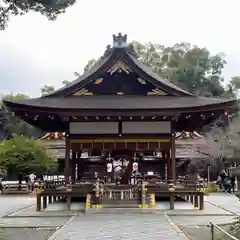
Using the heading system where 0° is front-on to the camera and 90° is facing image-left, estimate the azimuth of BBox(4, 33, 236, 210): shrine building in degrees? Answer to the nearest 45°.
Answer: approximately 0°
